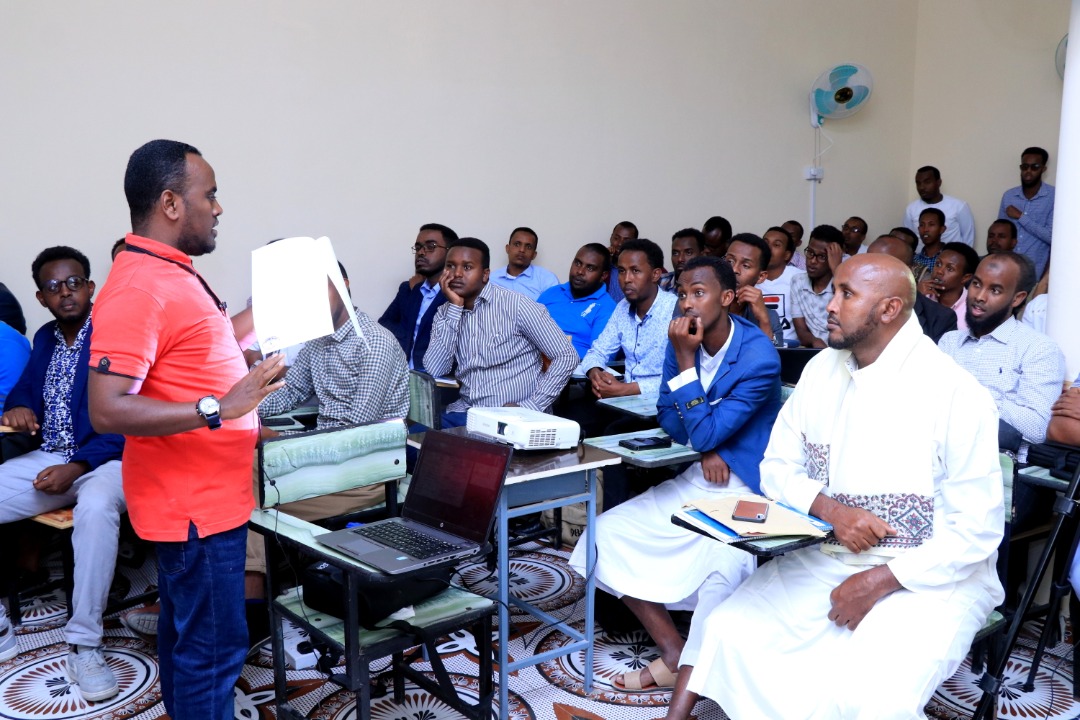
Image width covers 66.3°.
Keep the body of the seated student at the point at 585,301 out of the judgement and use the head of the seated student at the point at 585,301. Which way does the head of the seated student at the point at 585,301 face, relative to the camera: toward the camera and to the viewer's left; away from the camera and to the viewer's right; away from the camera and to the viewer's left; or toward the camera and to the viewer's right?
toward the camera and to the viewer's left

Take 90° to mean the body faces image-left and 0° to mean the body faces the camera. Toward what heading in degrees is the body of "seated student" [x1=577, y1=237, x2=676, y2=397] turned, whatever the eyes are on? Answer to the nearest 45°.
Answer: approximately 45°

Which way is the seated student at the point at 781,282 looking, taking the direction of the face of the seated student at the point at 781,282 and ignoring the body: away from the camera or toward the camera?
toward the camera

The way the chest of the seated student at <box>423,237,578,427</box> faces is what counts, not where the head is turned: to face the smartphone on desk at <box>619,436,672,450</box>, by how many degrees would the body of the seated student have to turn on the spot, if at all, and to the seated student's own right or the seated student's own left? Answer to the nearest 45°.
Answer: approximately 90° to the seated student's own left

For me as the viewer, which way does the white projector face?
facing the viewer and to the left of the viewer

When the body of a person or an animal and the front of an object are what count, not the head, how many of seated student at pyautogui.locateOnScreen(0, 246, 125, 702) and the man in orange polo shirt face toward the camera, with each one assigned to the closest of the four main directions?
1

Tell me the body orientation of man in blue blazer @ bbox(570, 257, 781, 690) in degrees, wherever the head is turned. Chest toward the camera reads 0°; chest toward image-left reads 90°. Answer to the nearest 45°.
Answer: approximately 45°

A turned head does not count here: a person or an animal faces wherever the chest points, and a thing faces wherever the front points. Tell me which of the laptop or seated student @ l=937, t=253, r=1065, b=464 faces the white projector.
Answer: the seated student

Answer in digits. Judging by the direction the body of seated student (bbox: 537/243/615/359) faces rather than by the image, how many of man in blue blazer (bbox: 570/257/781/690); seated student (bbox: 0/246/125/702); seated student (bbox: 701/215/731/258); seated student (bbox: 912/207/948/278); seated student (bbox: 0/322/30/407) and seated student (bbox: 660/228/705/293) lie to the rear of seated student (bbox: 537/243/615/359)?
3

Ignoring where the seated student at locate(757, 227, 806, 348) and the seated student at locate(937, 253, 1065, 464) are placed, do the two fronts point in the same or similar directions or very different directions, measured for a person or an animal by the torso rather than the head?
same or similar directions

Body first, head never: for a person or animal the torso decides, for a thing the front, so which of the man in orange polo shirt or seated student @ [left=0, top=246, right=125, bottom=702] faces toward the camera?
the seated student

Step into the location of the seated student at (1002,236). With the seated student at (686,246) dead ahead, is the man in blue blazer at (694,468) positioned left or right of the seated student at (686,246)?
left

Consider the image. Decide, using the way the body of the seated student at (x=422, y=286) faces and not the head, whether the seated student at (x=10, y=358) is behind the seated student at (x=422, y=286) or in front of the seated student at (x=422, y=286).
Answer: in front

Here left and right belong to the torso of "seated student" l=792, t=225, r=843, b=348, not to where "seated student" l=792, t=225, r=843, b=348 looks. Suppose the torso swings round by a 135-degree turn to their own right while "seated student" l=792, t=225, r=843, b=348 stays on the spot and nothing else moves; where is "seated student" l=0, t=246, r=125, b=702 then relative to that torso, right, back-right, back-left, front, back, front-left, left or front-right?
back-left

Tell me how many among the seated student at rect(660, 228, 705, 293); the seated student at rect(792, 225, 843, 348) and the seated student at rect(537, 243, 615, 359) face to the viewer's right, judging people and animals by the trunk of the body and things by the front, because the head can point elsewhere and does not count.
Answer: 0

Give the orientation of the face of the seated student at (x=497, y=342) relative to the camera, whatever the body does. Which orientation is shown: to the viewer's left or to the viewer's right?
to the viewer's left

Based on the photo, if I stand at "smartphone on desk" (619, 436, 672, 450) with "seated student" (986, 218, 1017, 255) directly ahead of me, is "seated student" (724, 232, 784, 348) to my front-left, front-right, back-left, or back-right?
front-left

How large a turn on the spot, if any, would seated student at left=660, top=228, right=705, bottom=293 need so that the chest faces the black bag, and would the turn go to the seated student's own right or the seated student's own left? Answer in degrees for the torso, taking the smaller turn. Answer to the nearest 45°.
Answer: approximately 45° to the seated student's own left

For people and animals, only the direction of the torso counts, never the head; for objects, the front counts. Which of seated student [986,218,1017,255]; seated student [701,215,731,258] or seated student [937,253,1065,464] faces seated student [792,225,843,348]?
seated student [986,218,1017,255]

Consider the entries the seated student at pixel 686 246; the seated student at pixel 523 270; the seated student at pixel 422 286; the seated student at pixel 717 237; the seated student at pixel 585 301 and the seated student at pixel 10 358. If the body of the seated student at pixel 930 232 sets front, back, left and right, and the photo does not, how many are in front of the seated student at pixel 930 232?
6
